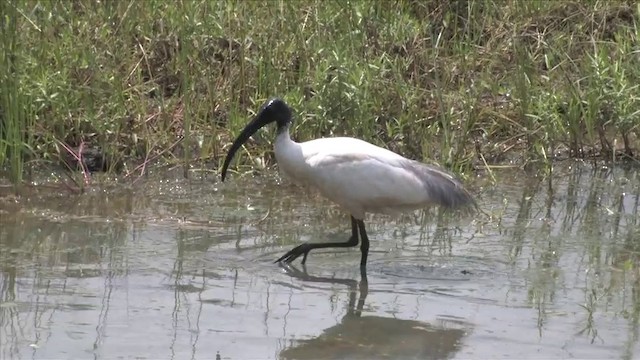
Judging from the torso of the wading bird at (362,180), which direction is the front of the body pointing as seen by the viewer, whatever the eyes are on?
to the viewer's left
